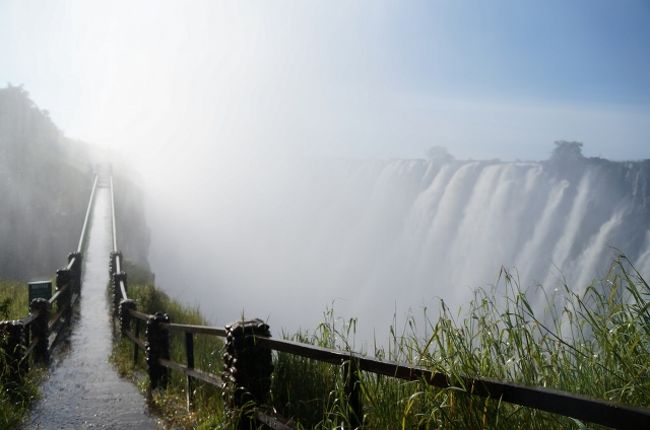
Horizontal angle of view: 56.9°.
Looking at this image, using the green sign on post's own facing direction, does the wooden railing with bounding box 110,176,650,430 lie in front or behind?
in front

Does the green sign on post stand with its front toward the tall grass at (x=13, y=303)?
no

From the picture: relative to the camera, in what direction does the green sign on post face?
facing the viewer

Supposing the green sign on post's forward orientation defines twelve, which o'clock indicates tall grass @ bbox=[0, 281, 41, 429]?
The tall grass is roughly at 12 o'clock from the green sign on post.

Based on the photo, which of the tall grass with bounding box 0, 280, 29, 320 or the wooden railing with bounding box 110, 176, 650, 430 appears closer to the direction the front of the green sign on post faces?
the wooden railing
